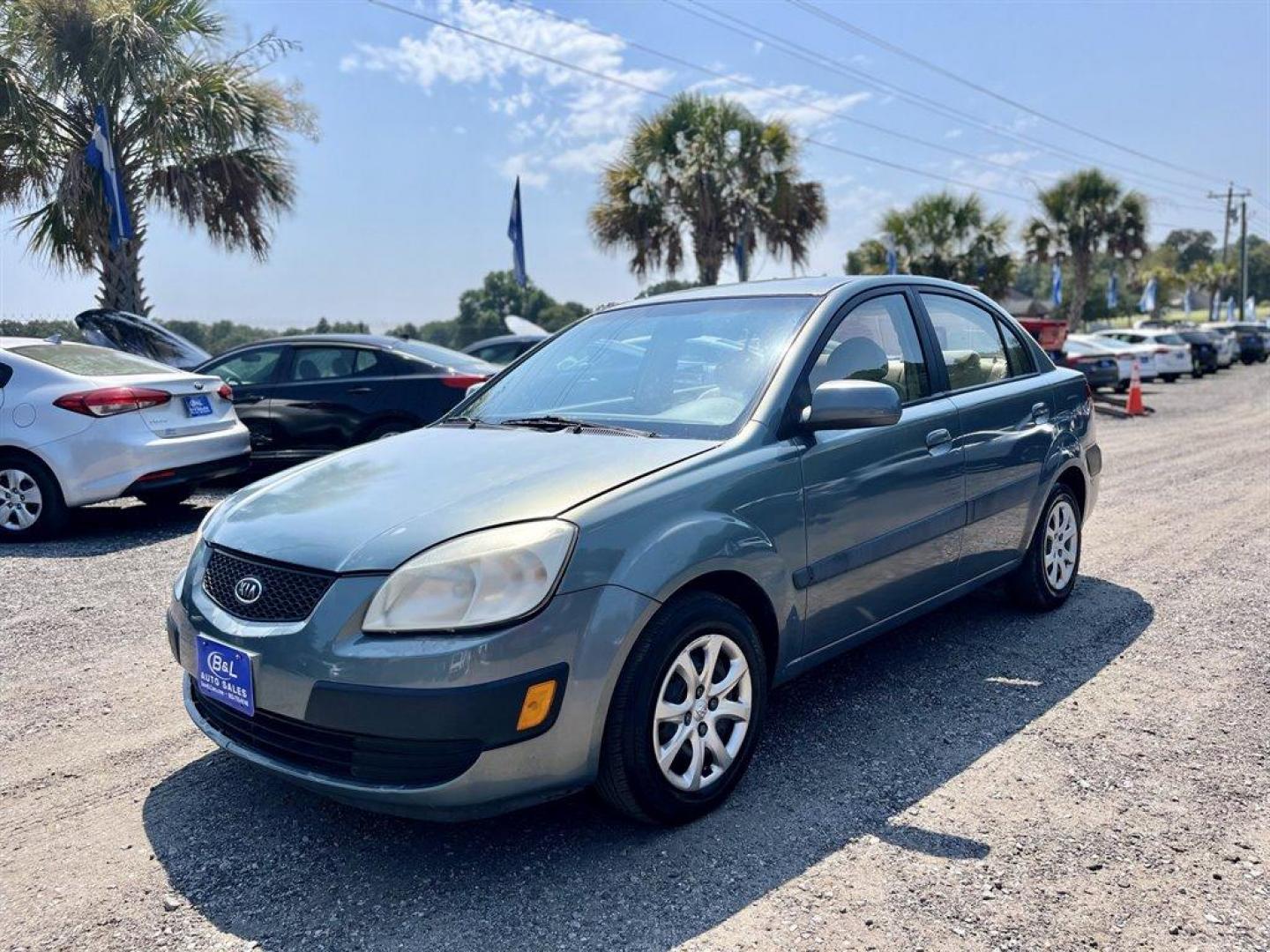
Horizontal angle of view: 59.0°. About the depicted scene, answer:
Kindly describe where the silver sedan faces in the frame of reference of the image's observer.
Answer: facing away from the viewer and to the left of the viewer

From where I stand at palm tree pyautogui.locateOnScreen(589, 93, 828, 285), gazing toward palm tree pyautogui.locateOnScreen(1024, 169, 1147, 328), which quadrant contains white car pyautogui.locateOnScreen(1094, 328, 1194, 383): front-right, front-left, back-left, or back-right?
front-right

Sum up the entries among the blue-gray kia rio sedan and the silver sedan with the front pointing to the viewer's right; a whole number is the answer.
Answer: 0

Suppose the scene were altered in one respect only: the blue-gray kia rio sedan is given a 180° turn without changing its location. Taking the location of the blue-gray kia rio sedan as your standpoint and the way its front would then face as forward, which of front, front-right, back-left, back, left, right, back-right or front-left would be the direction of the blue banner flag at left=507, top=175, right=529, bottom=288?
front-left

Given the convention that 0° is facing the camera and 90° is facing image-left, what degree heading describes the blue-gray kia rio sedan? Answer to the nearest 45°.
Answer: approximately 45°

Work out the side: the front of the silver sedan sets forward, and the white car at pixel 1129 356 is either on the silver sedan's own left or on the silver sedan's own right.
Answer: on the silver sedan's own right

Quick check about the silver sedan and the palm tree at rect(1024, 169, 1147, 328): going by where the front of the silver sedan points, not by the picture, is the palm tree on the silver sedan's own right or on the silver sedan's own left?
on the silver sedan's own right

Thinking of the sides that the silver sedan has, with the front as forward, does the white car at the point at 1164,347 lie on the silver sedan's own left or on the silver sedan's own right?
on the silver sedan's own right

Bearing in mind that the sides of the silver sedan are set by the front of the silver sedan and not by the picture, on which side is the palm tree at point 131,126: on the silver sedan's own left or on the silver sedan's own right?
on the silver sedan's own right

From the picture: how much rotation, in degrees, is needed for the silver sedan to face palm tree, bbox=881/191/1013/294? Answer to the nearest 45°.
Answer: approximately 90° to its right
